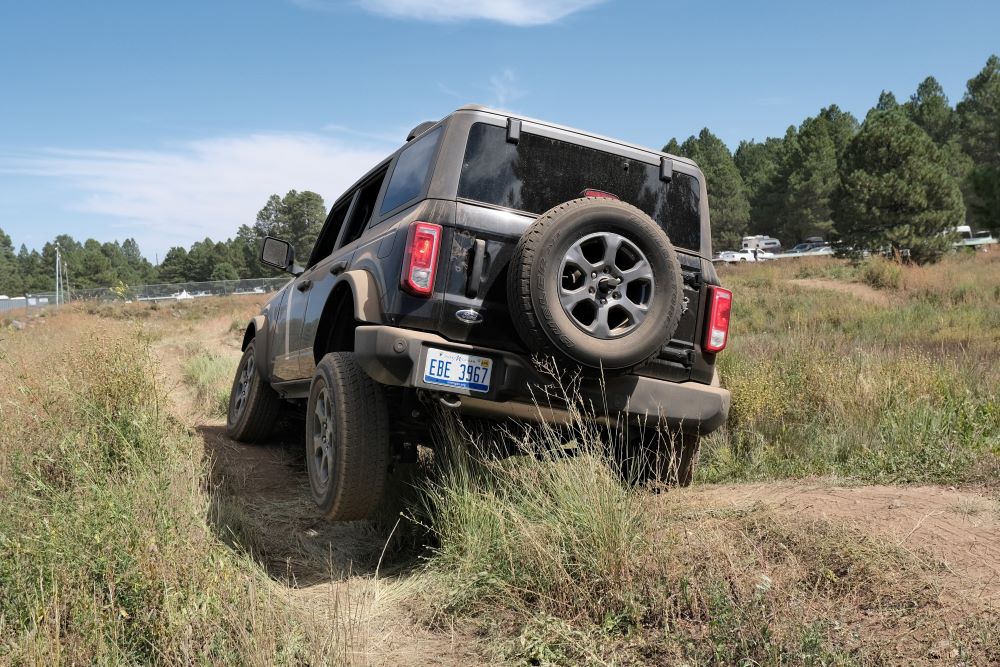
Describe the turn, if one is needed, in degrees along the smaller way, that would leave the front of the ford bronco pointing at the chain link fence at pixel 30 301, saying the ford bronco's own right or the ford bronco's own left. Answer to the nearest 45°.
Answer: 0° — it already faces it

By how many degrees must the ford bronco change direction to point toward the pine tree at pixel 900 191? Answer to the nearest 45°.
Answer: approximately 90° to its right

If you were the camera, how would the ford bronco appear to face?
facing away from the viewer and to the left of the viewer

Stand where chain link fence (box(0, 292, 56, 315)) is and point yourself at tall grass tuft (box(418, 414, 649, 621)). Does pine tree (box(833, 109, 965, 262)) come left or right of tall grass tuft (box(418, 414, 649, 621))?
left

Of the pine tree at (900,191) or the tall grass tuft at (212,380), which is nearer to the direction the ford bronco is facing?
the tall grass tuft

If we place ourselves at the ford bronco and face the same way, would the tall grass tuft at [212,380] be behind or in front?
in front
